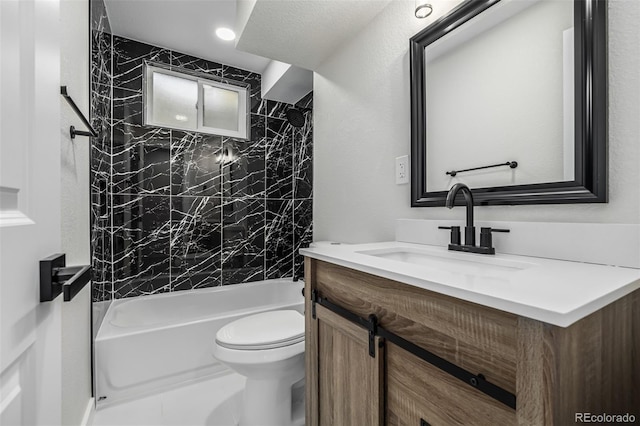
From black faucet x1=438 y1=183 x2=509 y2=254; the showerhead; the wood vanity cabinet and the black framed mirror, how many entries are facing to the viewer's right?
0

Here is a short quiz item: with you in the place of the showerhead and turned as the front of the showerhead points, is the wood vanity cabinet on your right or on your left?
on your left

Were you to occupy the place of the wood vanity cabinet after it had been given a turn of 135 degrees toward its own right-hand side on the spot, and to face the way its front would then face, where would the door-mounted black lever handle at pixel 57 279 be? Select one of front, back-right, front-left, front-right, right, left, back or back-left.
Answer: back-left

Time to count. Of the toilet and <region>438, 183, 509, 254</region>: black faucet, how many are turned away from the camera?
0

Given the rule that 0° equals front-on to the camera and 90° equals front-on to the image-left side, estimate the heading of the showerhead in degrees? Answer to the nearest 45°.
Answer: approximately 45°

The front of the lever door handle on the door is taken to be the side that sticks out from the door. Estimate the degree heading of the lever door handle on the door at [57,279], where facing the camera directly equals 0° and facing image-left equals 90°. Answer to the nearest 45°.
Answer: approximately 315°

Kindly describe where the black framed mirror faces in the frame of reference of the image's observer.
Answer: facing the viewer and to the left of the viewer

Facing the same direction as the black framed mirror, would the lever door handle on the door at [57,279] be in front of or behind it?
in front

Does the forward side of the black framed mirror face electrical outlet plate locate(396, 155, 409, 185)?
no

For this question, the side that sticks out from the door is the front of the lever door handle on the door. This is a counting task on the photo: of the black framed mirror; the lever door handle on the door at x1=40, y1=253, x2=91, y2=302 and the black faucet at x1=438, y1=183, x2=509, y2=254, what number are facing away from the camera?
0

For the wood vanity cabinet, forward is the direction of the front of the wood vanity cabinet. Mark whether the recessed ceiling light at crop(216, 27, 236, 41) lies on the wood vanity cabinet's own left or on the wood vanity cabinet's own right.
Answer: on the wood vanity cabinet's own right

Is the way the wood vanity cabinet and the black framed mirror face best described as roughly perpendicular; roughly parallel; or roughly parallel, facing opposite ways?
roughly parallel

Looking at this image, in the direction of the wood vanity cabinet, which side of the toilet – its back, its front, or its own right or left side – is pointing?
left

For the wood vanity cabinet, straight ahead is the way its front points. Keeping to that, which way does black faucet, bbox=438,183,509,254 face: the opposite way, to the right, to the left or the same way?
the same way
